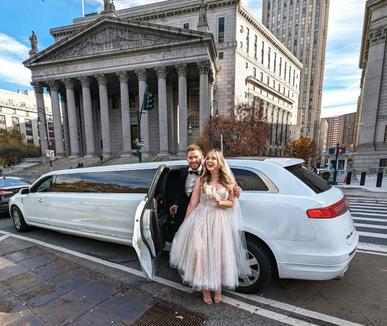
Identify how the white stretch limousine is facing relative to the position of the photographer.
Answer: facing away from the viewer and to the left of the viewer

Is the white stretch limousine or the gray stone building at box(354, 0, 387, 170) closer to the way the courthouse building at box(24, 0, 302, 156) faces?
the white stretch limousine

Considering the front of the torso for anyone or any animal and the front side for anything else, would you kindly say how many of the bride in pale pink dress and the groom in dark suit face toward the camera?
2

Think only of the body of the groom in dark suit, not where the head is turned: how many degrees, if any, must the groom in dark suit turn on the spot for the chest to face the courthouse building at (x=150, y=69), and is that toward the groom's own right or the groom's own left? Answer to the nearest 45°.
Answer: approximately 180°

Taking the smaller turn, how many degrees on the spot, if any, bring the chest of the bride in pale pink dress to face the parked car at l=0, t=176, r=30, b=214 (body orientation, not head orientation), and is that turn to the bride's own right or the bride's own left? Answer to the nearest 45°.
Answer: approximately 135° to the bride's own right

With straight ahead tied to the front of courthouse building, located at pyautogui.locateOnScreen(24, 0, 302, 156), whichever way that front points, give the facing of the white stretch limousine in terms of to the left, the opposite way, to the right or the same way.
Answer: to the right

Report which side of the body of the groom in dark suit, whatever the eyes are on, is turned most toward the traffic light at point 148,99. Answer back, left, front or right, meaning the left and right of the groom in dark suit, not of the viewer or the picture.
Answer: back

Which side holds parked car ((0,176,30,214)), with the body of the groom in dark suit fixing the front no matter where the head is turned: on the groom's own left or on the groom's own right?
on the groom's own right

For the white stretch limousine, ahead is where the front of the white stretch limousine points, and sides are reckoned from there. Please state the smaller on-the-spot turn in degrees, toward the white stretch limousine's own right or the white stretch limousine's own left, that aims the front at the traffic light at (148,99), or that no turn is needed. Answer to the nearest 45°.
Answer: approximately 45° to the white stretch limousine's own right

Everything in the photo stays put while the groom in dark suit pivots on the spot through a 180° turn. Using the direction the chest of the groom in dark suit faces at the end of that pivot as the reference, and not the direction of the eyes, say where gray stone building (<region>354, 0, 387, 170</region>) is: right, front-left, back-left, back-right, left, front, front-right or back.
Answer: front-right

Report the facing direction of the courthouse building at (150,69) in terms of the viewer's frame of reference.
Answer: facing the viewer and to the left of the viewer
